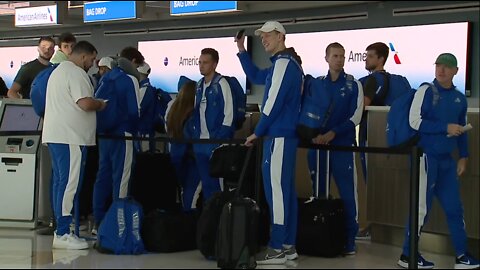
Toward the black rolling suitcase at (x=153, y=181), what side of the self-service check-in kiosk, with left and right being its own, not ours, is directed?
left

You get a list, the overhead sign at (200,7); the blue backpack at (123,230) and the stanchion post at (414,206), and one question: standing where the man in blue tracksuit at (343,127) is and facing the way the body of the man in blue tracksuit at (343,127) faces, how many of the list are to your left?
1

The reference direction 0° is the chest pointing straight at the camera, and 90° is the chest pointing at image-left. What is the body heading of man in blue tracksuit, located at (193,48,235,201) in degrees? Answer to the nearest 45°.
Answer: approximately 45°

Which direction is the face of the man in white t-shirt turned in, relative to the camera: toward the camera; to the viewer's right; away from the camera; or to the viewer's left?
to the viewer's right

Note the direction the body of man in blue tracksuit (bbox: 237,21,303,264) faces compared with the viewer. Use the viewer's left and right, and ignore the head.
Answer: facing to the left of the viewer

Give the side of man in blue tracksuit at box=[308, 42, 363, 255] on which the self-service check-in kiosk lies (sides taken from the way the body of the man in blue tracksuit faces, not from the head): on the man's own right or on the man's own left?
on the man's own right
